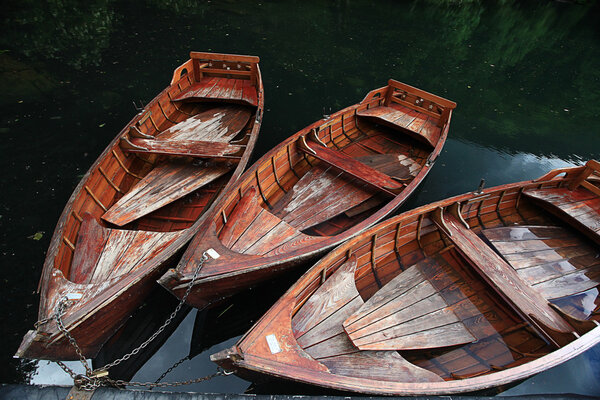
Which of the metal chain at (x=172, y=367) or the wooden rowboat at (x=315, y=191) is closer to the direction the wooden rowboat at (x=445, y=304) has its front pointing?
the metal chain

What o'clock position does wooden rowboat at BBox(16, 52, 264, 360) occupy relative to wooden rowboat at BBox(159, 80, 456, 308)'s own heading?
wooden rowboat at BBox(16, 52, 264, 360) is roughly at 1 o'clock from wooden rowboat at BBox(159, 80, 456, 308).

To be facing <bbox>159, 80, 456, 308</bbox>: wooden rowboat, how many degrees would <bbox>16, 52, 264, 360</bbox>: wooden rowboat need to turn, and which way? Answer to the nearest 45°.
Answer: approximately 135° to its left

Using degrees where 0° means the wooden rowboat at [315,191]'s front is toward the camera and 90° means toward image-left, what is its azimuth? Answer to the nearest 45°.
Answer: approximately 45°

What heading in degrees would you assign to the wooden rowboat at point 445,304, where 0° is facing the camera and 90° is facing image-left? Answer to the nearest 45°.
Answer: approximately 45°

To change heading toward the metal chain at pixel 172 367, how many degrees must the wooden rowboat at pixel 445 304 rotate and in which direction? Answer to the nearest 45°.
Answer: approximately 45° to its right
